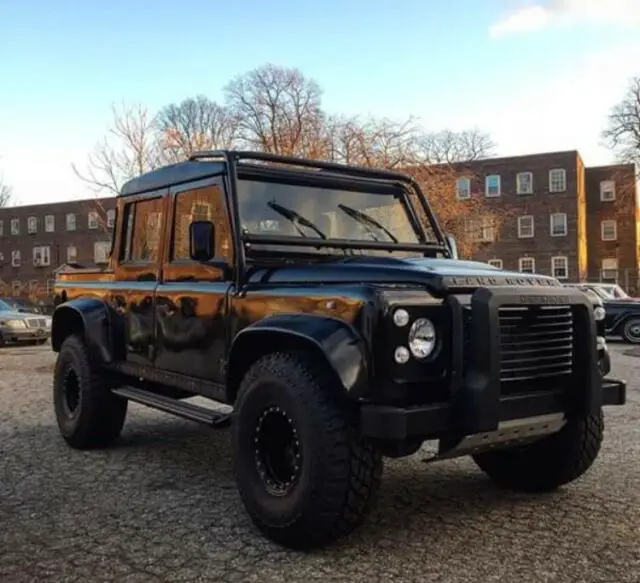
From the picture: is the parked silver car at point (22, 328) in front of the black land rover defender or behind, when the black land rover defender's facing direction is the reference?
behind

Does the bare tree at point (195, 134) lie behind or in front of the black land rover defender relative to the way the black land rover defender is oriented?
behind

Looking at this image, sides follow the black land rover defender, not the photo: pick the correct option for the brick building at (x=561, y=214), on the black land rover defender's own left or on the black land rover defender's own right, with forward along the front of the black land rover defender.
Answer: on the black land rover defender's own left

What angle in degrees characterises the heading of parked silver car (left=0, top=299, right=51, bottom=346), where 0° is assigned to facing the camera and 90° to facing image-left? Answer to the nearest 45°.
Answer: approximately 315°

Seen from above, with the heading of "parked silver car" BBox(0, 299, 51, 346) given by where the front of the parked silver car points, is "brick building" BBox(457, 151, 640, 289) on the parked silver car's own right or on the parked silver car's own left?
on the parked silver car's own left
